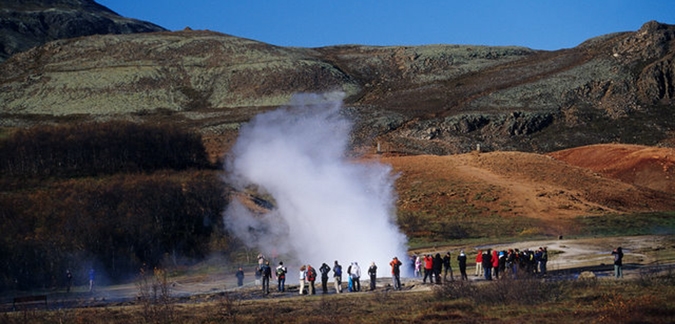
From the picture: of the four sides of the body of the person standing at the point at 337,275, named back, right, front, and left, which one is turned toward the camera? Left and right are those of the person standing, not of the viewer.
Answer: back

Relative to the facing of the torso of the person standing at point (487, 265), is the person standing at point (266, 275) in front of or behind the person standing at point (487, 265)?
in front

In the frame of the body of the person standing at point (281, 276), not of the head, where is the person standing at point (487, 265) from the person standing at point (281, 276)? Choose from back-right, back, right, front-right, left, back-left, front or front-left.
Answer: front-right

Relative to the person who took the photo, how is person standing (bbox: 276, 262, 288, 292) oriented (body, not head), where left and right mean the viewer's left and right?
facing away from the viewer and to the right of the viewer

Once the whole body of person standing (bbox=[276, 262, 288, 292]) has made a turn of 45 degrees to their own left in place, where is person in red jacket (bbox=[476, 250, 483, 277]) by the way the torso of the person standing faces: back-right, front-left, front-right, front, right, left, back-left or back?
right

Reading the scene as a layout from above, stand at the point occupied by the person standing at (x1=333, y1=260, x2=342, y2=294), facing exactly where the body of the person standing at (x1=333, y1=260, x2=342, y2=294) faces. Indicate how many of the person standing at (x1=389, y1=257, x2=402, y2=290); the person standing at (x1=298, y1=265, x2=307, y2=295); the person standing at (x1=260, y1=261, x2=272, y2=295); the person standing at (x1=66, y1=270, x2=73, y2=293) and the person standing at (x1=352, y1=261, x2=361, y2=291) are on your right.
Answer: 2

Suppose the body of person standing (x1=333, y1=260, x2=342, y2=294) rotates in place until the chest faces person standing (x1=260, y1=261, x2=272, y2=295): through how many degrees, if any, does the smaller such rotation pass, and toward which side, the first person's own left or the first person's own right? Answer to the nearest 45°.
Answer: approximately 90° to the first person's own left

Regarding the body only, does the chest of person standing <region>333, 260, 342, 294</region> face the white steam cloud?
yes
